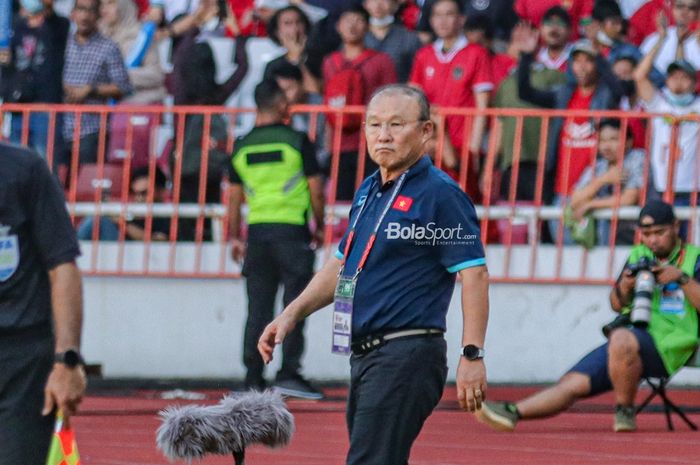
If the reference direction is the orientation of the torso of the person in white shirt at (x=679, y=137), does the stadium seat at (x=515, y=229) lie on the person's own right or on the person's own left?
on the person's own right

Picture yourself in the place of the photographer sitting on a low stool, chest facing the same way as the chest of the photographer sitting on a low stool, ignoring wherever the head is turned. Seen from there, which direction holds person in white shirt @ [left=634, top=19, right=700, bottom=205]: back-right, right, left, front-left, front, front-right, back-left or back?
back-right

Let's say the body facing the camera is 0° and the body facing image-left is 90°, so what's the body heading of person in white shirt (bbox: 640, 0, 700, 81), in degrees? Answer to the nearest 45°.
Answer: approximately 0°

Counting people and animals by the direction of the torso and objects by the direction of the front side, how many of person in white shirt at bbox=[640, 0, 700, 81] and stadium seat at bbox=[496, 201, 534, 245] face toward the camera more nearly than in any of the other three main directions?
2

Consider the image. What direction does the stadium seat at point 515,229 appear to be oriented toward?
toward the camera

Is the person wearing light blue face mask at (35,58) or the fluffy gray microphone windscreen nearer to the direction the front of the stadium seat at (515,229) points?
the fluffy gray microphone windscreen

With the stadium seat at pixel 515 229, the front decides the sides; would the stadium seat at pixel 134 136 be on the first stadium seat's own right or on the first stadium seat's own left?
on the first stadium seat's own right

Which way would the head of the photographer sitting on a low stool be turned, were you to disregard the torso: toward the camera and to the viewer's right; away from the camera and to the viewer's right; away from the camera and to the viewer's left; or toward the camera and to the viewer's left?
toward the camera and to the viewer's left

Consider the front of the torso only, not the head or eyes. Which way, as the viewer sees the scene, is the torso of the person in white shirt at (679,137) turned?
toward the camera
